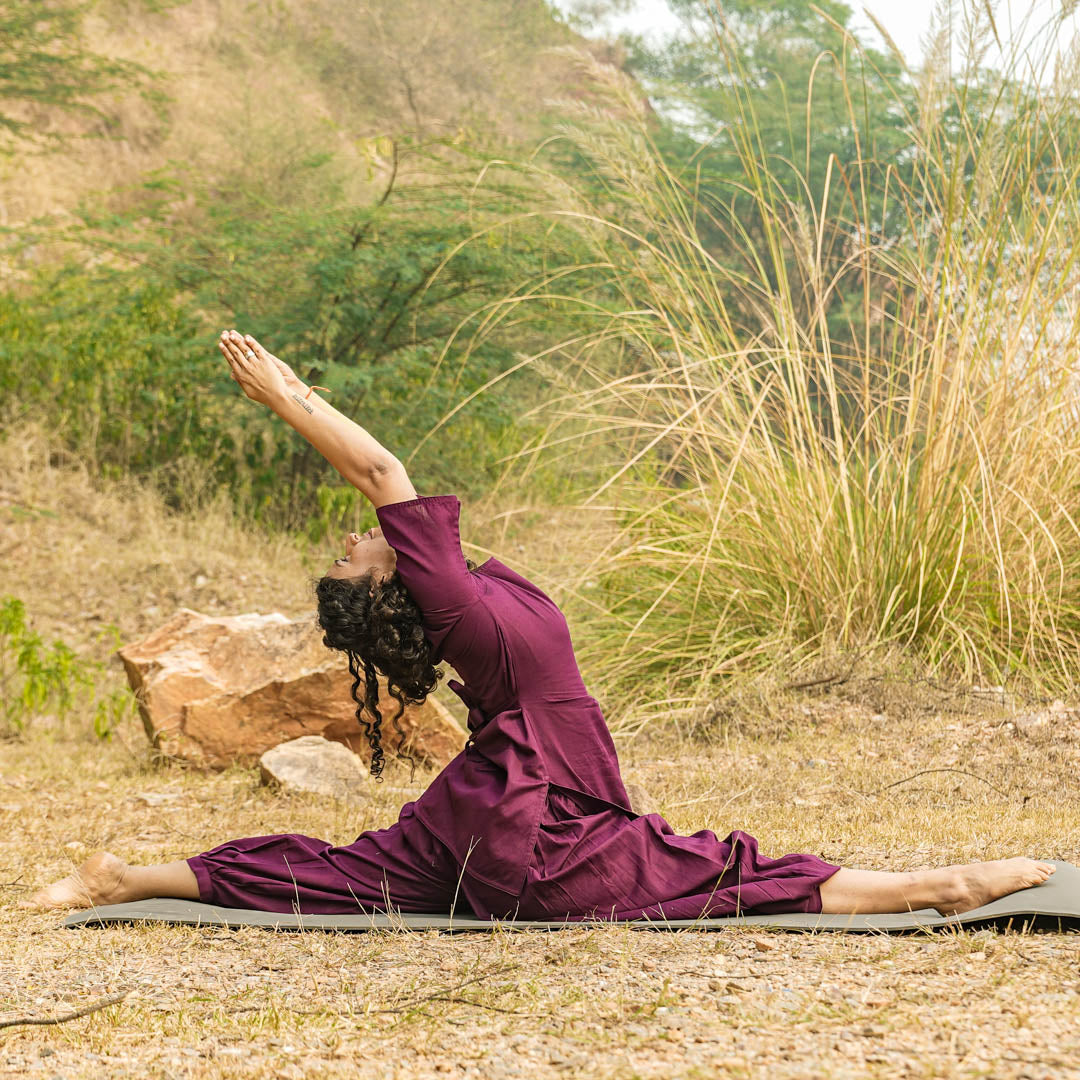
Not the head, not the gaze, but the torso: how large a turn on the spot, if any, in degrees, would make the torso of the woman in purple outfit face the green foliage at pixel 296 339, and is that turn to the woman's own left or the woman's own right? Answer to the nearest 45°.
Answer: approximately 90° to the woman's own left

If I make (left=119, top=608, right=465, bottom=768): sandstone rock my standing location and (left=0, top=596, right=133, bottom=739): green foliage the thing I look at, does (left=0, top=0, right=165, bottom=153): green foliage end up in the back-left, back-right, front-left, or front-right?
front-right

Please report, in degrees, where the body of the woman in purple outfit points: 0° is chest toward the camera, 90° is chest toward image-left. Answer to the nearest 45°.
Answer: approximately 270°

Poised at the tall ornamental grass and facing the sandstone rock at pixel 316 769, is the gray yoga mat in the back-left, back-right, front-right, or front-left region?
front-left

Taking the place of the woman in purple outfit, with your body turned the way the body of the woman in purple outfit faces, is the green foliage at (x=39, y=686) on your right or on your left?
on your left
